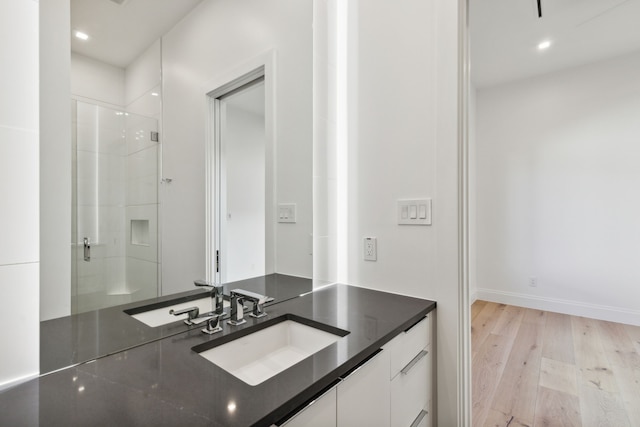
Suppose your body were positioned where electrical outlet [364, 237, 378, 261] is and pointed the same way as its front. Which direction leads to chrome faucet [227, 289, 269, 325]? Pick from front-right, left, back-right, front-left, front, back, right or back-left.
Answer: front

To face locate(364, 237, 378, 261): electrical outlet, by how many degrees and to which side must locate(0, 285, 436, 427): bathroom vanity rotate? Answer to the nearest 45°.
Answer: approximately 90° to its left

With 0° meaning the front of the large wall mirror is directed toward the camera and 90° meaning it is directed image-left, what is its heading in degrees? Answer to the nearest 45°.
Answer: approximately 315°

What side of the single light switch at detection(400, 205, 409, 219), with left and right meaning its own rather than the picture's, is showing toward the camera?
front

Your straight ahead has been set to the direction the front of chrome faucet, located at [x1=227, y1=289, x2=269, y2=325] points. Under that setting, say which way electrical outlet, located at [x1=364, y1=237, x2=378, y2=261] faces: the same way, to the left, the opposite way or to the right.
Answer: to the right

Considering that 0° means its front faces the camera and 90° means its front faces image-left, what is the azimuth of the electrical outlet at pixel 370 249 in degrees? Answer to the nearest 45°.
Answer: approximately 45°

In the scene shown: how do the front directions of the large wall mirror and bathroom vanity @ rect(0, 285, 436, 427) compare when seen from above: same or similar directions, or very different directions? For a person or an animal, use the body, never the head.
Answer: same or similar directions

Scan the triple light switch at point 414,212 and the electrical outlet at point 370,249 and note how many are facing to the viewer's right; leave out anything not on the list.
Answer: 0

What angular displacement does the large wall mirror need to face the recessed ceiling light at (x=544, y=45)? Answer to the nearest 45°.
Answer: approximately 45° to its left

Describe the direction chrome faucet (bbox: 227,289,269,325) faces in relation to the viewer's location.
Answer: facing the viewer and to the right of the viewer

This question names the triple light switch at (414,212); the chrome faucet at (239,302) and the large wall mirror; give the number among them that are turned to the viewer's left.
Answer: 0

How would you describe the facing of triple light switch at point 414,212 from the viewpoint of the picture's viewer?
facing the viewer

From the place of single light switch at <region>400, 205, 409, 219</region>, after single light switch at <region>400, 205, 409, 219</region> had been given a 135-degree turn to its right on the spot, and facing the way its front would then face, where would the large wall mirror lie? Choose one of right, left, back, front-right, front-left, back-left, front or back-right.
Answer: left
